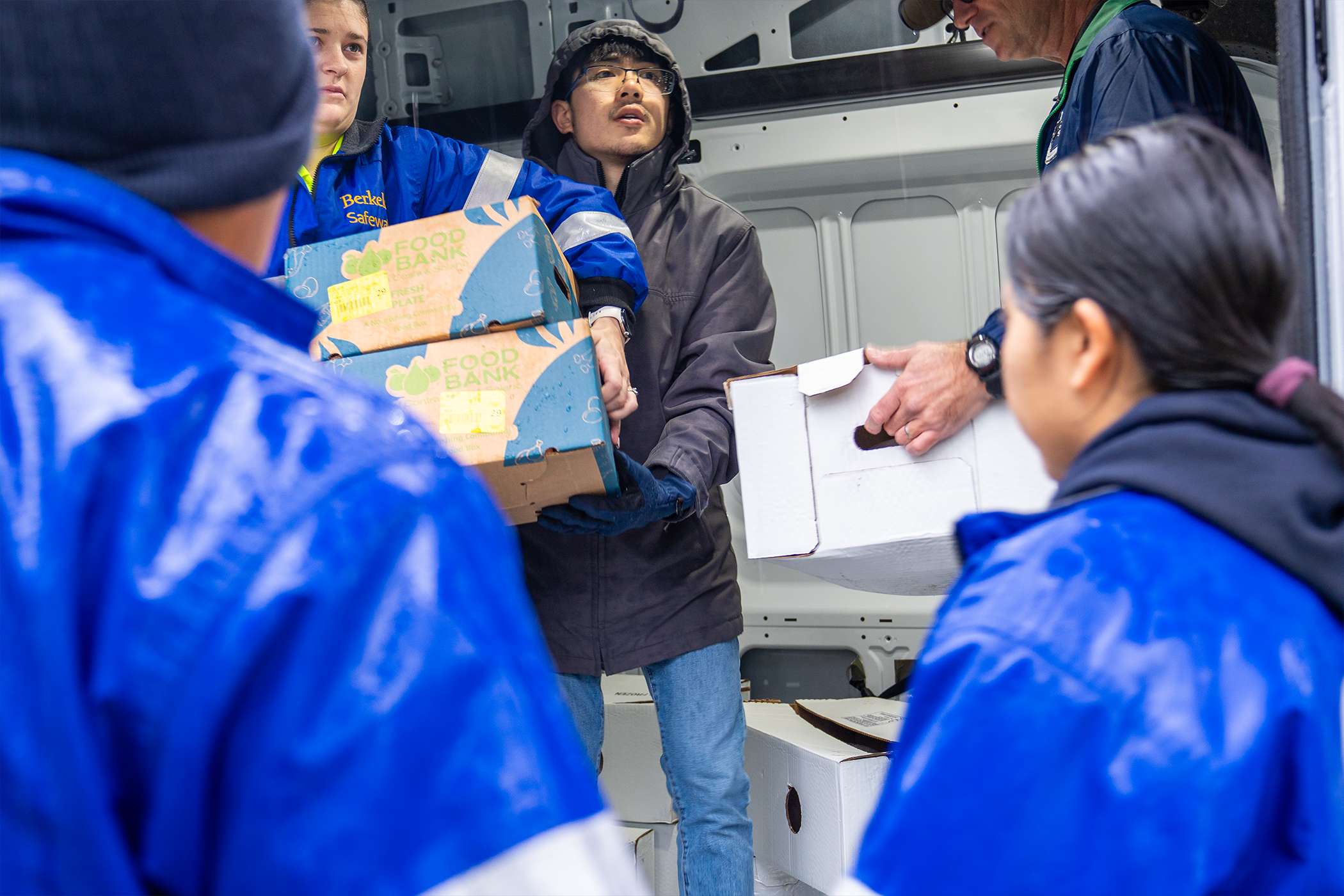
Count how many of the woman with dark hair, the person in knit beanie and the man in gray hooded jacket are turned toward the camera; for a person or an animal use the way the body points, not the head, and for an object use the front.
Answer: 1

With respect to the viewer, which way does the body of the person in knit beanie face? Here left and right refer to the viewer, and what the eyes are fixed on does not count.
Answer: facing away from the viewer and to the right of the viewer

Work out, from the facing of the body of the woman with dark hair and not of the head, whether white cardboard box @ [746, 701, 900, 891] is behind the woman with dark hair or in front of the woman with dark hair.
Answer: in front

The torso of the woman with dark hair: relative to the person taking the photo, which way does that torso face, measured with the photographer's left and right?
facing away from the viewer and to the left of the viewer

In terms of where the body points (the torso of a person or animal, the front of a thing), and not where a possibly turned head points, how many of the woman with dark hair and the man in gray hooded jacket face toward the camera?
1

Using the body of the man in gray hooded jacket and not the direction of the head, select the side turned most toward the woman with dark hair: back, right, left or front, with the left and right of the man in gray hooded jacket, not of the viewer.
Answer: front

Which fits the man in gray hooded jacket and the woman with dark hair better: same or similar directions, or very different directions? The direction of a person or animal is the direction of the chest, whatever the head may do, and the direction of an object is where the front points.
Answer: very different directions

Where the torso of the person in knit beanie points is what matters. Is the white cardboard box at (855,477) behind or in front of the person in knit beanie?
in front

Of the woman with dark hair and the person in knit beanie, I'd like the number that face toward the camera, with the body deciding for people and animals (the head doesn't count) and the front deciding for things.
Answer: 0

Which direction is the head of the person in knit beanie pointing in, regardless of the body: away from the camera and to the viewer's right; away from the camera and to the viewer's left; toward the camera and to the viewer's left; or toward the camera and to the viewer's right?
away from the camera and to the viewer's right

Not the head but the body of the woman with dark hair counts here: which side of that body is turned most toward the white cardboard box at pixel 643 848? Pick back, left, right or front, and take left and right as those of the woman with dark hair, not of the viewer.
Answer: front
